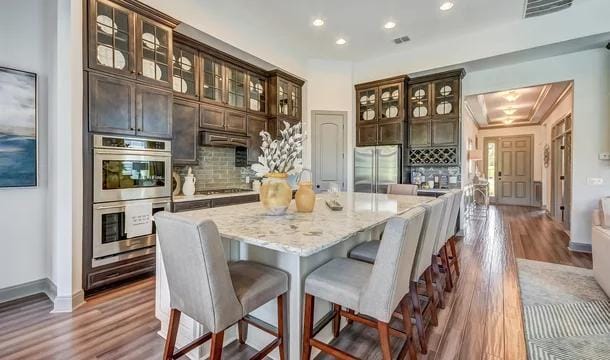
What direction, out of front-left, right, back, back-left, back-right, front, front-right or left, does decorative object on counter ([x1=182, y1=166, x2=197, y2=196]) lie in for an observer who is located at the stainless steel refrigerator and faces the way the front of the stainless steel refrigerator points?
front-right

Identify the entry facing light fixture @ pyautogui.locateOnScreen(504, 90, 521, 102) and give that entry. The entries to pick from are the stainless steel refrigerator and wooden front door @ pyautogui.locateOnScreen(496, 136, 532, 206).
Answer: the wooden front door

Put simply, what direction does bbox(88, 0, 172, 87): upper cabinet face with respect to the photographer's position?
facing the viewer and to the right of the viewer

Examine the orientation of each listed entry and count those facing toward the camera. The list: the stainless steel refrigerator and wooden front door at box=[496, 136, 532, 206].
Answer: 2

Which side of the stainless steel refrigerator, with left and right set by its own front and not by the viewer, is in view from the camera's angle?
front

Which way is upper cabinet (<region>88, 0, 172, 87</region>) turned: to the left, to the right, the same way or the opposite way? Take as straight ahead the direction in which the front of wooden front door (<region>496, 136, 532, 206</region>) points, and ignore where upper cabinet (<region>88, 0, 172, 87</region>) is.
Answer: to the left

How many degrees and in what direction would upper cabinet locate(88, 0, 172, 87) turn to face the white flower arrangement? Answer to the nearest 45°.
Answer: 0° — it already faces it

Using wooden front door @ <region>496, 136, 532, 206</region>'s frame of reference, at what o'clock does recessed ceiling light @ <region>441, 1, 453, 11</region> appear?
The recessed ceiling light is roughly at 12 o'clock from the wooden front door.

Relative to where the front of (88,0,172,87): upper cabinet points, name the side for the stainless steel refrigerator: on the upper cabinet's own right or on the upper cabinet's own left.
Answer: on the upper cabinet's own left

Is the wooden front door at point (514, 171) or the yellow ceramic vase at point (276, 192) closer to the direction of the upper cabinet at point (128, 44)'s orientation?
the yellow ceramic vase

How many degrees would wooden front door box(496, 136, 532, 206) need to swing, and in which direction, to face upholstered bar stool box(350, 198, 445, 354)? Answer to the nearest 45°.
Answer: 0° — it already faces it

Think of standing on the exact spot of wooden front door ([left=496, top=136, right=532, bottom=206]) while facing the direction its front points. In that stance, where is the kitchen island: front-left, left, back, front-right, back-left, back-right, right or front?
front

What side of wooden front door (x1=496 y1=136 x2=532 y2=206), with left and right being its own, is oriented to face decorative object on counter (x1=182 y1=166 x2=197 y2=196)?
front

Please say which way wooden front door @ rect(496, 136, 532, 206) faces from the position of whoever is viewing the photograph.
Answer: facing the viewer

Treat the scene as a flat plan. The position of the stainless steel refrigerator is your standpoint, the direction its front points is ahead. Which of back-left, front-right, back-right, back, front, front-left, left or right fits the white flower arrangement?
front

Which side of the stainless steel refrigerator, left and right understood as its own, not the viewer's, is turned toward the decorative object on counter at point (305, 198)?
front

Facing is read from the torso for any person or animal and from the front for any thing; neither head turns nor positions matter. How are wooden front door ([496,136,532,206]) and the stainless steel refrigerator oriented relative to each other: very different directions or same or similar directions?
same or similar directions

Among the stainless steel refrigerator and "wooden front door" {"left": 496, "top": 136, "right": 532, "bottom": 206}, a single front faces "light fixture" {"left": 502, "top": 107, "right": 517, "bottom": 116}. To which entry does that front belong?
the wooden front door
